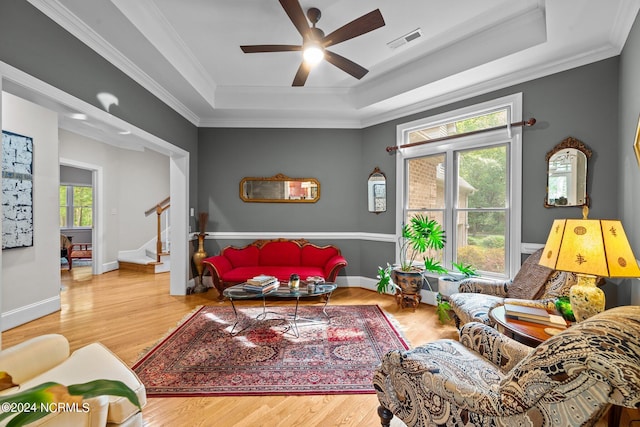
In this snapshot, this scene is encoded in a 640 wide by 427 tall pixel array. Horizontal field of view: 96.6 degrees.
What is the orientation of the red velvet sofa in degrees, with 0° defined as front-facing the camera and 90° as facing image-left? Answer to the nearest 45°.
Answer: approximately 0°

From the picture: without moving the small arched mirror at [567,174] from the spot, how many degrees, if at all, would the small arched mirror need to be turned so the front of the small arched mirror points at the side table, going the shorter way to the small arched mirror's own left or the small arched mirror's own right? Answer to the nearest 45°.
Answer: approximately 45° to the small arched mirror's own left

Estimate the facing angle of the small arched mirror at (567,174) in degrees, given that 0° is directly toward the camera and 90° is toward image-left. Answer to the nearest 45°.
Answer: approximately 45°

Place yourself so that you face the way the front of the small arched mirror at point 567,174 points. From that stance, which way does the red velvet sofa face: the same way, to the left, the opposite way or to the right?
to the left

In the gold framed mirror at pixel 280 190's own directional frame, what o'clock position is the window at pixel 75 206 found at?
The window is roughly at 4 o'clock from the gold framed mirror.
